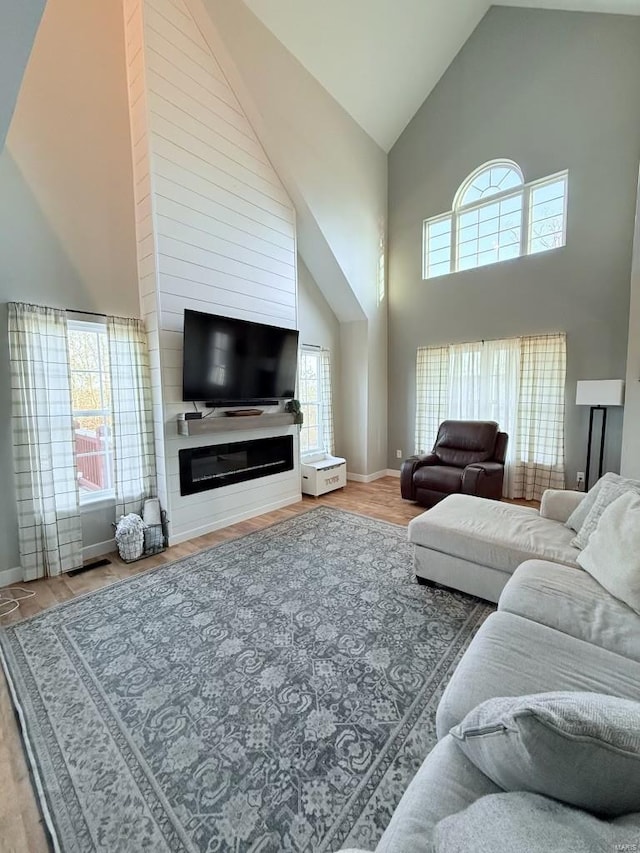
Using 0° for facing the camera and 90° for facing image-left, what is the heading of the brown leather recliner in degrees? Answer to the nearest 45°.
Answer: approximately 45°

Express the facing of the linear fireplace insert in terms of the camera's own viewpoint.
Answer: facing the viewer and to the right of the viewer

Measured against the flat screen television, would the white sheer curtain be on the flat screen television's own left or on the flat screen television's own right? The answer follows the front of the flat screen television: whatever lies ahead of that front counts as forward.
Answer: on the flat screen television's own left

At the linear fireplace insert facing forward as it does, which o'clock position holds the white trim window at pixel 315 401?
The white trim window is roughly at 9 o'clock from the linear fireplace insert.

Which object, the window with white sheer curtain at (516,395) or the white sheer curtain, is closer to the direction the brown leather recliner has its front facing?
the white sheer curtain

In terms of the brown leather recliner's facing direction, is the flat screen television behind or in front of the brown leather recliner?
in front

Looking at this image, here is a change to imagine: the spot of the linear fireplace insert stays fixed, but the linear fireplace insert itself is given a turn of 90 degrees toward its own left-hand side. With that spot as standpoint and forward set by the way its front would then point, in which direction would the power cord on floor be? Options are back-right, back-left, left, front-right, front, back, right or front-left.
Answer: back

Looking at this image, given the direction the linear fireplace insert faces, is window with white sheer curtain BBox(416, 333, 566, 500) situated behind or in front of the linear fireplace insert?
in front

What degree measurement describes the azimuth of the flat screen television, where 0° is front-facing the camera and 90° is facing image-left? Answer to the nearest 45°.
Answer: approximately 315°

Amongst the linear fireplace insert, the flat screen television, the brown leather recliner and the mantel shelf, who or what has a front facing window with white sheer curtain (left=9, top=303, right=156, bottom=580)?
the brown leather recliner

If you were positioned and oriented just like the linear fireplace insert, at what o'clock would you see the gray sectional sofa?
The gray sectional sofa is roughly at 1 o'clock from the linear fireplace insert.

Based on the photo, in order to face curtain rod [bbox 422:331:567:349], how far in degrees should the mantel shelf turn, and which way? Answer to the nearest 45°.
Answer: approximately 45° to its left
